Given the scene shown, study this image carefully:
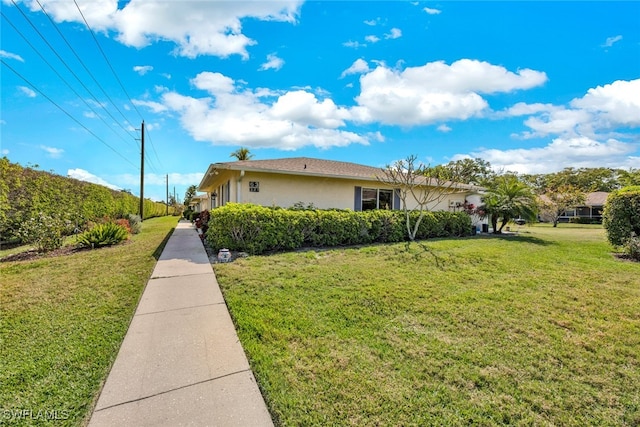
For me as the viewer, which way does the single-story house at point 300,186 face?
facing to the left of the viewer

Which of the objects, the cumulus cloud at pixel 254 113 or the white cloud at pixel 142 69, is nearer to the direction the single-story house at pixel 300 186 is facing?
the white cloud

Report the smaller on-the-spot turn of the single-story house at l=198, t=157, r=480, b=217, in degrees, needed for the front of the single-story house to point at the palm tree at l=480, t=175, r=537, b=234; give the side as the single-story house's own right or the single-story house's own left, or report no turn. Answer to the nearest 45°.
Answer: approximately 180°

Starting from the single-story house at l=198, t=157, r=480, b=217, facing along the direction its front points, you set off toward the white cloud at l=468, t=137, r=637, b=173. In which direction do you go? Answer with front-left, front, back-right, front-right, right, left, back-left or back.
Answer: back-right
